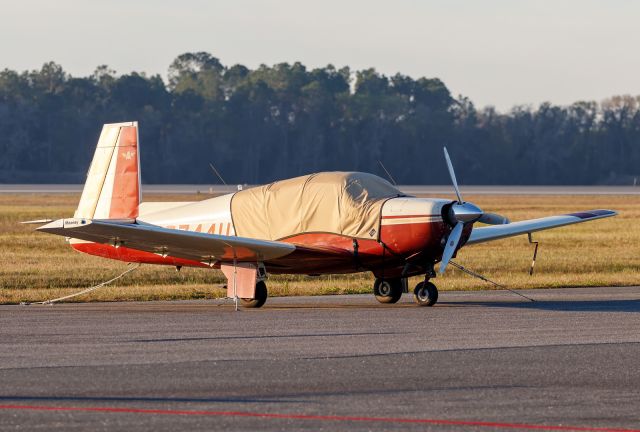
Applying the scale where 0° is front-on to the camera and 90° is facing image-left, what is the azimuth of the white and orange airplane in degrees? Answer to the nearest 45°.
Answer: approximately 315°
